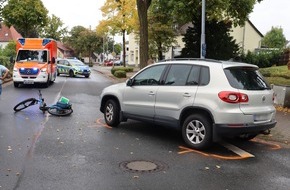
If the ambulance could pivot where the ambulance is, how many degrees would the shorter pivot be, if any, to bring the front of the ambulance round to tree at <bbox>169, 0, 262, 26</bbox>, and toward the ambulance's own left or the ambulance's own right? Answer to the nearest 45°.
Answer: approximately 90° to the ambulance's own left

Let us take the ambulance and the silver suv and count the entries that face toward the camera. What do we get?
1

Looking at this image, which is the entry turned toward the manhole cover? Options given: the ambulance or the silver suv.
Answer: the ambulance

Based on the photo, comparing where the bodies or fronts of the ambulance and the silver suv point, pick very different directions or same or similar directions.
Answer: very different directions

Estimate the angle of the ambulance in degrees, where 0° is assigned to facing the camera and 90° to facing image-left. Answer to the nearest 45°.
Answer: approximately 0°

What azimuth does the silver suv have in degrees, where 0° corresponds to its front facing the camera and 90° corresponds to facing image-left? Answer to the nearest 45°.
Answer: approximately 135°

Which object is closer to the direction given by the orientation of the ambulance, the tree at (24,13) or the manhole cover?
the manhole cover
